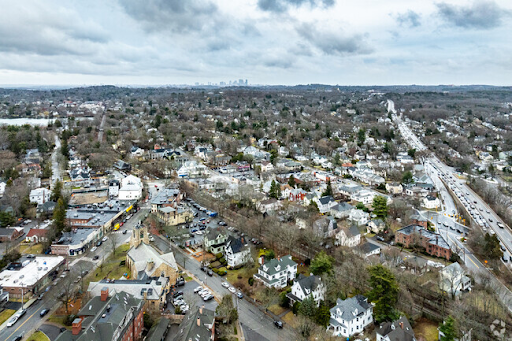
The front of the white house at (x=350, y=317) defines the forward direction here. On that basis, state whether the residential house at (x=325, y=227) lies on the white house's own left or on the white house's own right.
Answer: on the white house's own right

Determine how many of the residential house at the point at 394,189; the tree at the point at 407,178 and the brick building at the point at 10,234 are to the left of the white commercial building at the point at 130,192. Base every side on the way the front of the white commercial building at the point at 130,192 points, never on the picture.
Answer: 2

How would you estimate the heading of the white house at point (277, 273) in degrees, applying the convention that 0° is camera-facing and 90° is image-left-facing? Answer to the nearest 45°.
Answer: approximately 45°

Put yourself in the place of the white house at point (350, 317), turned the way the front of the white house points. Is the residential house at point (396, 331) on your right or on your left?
on your left

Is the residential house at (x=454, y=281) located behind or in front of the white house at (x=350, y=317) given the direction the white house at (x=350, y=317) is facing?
behind

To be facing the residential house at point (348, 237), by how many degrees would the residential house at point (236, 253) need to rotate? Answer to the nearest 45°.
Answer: approximately 135° to its left

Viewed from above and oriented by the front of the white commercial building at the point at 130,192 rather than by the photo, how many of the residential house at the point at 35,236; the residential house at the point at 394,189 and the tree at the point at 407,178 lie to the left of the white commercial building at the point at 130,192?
2

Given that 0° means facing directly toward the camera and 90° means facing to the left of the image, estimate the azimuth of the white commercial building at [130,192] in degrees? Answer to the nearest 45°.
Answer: approximately 0°

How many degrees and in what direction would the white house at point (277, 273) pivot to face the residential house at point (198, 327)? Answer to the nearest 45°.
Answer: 0° — it already faces it

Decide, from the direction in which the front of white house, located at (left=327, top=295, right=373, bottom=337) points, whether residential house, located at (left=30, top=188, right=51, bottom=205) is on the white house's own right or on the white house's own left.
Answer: on the white house's own right

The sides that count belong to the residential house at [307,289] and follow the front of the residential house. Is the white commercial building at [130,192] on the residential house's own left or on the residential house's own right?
on the residential house's own right

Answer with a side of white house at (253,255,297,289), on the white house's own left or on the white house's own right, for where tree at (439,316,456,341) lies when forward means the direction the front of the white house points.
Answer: on the white house's own left
